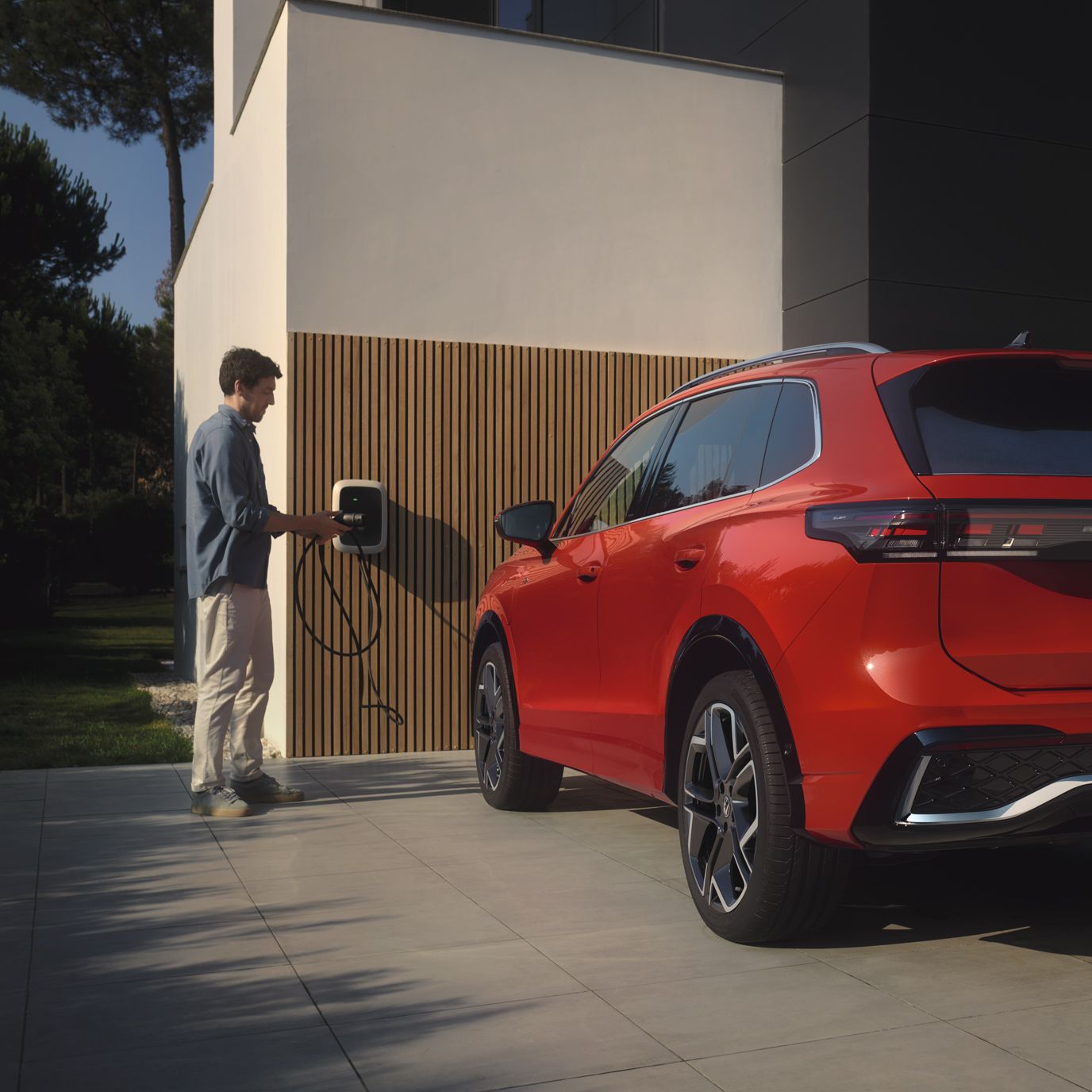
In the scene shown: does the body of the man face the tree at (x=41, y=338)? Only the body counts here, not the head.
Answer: no

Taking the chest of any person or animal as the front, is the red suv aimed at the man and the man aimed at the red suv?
no

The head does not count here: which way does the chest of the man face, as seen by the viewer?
to the viewer's right

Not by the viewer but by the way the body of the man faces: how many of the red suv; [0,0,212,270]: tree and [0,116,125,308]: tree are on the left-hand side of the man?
2

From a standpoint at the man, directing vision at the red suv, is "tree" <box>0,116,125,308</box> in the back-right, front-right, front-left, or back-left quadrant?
back-left

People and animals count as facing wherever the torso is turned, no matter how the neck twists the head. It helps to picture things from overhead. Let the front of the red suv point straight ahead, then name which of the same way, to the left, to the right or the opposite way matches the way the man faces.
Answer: to the right

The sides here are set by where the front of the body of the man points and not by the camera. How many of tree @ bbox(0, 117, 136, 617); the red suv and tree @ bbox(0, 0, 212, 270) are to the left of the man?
2

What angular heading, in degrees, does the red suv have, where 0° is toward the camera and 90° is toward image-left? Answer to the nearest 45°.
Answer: approximately 135°

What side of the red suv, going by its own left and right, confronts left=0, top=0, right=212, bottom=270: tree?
front

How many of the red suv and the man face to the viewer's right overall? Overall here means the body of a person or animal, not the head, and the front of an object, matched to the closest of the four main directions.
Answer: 1

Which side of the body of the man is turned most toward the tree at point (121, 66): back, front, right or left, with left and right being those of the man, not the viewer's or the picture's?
left

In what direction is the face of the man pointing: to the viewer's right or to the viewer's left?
to the viewer's right

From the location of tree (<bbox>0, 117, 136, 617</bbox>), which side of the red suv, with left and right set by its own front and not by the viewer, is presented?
front

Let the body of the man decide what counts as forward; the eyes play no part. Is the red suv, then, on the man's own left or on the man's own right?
on the man's own right
